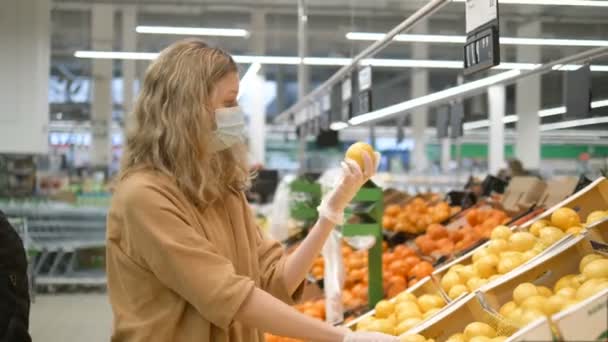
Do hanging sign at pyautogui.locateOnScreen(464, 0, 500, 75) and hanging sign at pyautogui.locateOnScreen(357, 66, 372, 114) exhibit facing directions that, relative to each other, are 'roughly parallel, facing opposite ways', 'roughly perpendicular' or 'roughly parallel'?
roughly parallel

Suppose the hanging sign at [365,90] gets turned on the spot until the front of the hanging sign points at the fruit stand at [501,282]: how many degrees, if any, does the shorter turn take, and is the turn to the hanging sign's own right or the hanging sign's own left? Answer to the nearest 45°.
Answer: approximately 45° to the hanging sign's own left

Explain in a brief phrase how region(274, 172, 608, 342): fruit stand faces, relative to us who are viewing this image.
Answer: facing the viewer and to the left of the viewer

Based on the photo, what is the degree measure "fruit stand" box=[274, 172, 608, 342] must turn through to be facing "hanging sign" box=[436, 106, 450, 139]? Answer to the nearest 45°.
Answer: approximately 135° to its right

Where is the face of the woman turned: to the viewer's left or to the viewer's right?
to the viewer's right

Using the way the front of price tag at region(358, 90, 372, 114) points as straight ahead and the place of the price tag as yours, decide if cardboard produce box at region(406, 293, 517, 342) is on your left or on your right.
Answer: on your left

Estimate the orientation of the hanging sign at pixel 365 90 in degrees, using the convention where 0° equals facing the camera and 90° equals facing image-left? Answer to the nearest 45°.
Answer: approximately 45°

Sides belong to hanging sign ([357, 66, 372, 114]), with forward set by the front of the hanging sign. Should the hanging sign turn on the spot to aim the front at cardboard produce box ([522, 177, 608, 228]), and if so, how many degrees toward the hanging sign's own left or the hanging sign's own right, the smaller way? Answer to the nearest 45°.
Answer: approximately 90° to the hanging sign's own left

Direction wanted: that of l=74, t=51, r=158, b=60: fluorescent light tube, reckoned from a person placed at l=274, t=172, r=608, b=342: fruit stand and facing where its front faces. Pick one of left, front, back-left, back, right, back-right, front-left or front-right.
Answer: right

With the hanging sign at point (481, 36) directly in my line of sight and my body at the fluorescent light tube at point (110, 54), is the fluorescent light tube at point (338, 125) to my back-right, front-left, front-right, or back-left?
front-left

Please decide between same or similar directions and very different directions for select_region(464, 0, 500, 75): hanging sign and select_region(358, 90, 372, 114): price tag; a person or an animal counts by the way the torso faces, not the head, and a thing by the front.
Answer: same or similar directions

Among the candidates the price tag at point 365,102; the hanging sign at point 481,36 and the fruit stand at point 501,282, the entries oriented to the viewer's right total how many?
0

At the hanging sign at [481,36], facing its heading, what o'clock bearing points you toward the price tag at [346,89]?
The price tag is roughly at 4 o'clock from the hanging sign.
